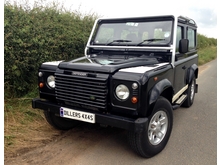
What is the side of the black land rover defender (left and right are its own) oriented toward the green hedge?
right

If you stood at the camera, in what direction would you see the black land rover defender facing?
facing the viewer and to the left of the viewer
